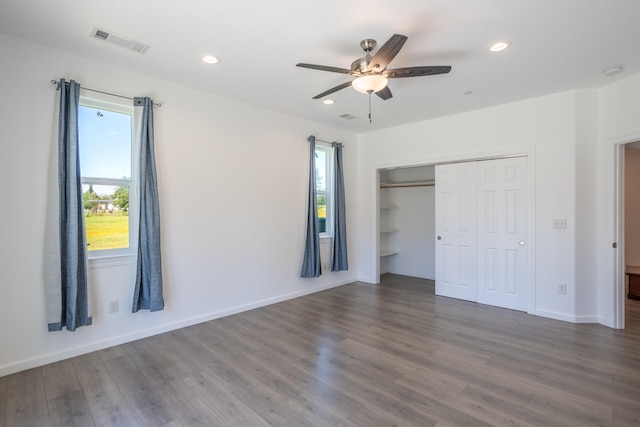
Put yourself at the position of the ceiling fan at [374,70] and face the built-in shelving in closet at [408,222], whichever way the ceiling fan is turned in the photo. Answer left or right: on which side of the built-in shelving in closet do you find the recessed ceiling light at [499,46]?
right

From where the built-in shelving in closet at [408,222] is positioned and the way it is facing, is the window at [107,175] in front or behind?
in front

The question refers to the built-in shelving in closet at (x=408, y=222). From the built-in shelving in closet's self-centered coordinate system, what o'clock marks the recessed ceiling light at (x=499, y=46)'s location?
The recessed ceiling light is roughly at 10 o'clock from the built-in shelving in closet.

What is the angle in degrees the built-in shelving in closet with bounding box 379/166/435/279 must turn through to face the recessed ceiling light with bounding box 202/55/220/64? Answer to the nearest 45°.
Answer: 0° — it already faces it

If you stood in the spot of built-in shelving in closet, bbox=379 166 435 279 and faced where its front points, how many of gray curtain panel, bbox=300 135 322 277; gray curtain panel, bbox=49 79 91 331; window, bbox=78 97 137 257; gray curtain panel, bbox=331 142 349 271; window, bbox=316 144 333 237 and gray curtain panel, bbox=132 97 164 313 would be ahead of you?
6

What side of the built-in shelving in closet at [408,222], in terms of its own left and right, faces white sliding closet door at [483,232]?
left

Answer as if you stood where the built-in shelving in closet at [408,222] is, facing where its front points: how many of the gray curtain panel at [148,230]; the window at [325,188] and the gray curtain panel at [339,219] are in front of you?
3

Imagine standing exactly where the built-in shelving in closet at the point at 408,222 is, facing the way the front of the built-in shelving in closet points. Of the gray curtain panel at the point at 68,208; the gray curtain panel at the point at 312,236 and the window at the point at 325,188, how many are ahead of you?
3

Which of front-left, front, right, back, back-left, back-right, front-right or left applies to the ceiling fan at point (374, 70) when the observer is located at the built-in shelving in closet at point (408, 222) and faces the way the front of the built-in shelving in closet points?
front-left

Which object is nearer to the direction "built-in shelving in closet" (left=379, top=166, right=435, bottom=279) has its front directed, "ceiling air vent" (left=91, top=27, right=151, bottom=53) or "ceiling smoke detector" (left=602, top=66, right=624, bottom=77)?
the ceiling air vent

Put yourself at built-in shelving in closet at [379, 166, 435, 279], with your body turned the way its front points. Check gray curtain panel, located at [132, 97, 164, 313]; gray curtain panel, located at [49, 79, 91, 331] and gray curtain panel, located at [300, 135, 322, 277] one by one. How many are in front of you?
3

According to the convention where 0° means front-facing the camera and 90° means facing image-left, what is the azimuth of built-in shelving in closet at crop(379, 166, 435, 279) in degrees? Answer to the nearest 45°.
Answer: approximately 45°

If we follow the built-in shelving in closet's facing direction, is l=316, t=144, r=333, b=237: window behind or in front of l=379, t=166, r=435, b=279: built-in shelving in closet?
in front
